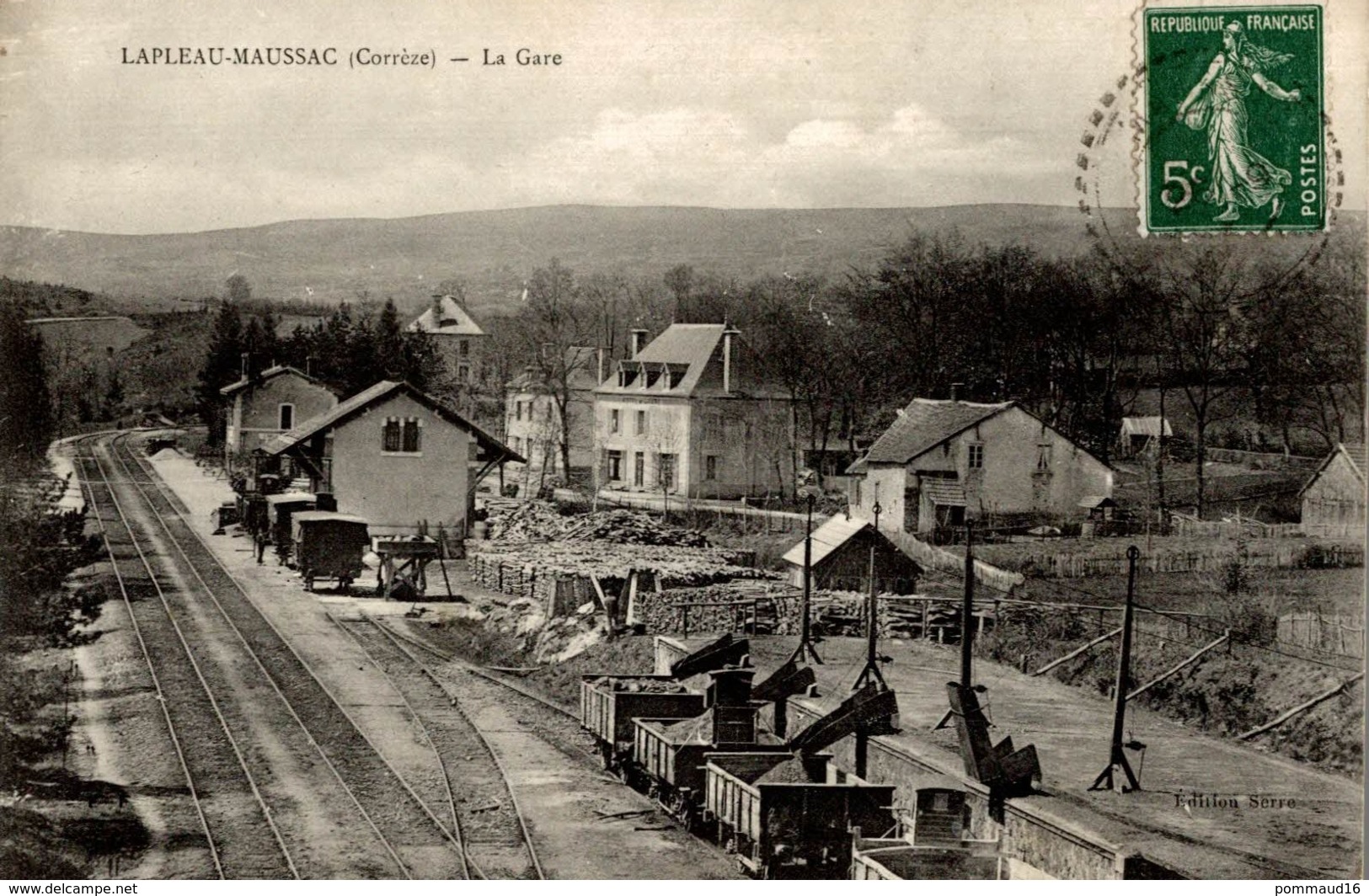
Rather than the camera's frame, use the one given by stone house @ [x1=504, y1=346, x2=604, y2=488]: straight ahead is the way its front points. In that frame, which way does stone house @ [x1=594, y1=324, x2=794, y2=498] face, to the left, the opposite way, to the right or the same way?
the same way

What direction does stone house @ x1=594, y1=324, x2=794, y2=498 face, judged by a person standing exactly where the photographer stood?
facing the viewer and to the left of the viewer

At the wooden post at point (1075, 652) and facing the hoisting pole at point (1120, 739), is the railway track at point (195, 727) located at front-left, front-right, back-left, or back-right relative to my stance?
front-right

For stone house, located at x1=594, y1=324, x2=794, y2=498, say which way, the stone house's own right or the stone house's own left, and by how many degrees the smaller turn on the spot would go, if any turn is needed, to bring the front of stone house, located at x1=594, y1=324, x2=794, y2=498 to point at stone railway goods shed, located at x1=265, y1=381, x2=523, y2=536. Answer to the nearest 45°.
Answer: approximately 45° to the stone house's own right

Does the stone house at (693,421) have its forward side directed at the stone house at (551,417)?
no

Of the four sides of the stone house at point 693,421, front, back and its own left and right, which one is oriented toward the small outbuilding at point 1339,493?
left

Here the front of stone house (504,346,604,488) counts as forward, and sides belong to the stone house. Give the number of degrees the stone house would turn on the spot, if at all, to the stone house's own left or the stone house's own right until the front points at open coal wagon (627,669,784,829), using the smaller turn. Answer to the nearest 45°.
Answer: approximately 45° to the stone house's own left

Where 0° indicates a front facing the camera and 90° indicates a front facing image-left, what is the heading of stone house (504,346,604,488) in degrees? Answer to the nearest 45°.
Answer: approximately 45°

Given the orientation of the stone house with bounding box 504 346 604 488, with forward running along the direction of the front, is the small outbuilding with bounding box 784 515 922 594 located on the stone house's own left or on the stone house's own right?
on the stone house's own left
